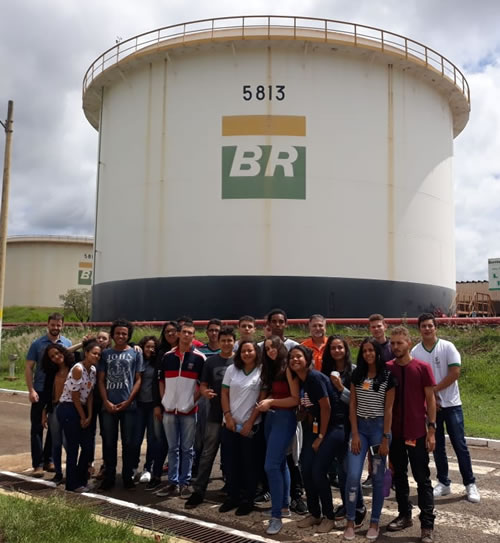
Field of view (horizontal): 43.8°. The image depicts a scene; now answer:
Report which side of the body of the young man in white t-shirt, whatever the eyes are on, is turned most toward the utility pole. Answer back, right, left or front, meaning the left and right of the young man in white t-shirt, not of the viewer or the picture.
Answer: right

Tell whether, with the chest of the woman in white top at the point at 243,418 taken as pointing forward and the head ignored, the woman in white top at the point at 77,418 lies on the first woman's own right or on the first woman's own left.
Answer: on the first woman's own right

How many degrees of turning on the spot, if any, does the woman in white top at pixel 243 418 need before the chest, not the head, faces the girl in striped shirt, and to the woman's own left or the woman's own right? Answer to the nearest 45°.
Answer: approximately 45° to the woman's own left

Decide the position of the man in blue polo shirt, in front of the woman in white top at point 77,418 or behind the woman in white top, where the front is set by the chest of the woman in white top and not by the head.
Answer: behind

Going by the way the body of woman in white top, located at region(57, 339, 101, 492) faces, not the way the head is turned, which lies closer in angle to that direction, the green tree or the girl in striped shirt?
the girl in striped shirt

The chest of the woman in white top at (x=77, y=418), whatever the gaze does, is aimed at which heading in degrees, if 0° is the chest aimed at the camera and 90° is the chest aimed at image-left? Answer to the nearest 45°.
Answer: approximately 315°

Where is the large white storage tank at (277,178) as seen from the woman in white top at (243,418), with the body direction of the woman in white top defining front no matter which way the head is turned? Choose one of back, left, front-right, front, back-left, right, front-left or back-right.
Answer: back

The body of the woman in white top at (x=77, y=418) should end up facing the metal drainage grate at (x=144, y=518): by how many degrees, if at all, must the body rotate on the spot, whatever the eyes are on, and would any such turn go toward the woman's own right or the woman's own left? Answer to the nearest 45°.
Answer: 0° — they already face it

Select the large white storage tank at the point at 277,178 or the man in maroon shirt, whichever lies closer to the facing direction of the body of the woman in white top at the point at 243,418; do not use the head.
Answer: the man in maroon shirt

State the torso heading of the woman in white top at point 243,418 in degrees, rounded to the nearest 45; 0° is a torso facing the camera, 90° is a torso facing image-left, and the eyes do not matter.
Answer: approximately 0°

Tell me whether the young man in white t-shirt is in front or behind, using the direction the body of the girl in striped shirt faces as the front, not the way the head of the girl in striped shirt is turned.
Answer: behind
